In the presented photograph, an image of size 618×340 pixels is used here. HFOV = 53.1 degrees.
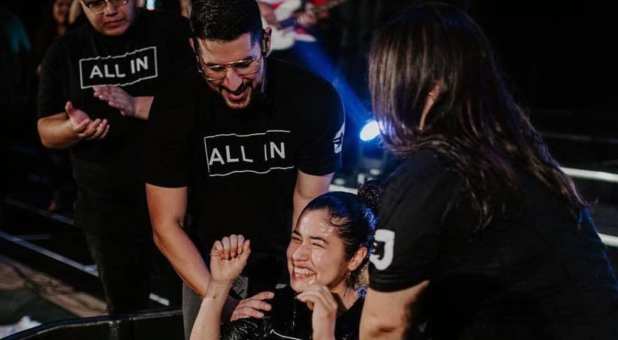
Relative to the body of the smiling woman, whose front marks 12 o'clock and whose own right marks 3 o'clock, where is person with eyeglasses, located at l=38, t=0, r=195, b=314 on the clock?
The person with eyeglasses is roughly at 3 o'clock from the smiling woman.

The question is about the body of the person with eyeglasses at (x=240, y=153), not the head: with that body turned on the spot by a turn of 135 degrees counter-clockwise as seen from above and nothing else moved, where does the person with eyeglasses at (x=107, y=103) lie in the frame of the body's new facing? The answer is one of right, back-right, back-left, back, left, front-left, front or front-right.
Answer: left

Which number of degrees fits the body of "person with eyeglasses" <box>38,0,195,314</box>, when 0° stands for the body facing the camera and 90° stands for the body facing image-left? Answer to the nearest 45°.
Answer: approximately 0°

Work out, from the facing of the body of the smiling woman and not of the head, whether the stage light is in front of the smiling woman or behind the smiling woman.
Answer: behind

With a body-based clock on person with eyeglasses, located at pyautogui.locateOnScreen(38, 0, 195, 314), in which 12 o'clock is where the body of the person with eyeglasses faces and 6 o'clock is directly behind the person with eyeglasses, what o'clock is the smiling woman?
The smiling woman is roughly at 11 o'clock from the person with eyeglasses.

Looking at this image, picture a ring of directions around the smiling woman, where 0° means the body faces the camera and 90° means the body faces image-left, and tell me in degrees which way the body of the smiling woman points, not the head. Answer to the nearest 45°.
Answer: approximately 45°

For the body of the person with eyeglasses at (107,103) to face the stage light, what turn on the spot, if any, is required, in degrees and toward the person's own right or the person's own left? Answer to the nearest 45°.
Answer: approximately 135° to the person's own left

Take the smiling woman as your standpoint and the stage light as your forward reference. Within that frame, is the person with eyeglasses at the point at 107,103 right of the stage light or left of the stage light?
left

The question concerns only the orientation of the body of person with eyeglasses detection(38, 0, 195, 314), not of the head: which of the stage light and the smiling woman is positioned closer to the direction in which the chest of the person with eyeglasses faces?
the smiling woman
